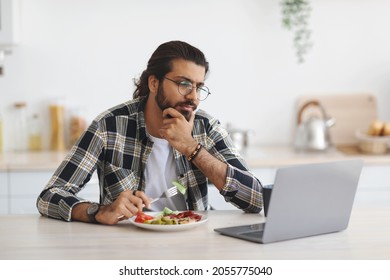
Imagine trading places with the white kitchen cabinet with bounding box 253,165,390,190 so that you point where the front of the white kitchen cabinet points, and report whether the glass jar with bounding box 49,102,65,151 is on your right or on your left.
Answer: on your right

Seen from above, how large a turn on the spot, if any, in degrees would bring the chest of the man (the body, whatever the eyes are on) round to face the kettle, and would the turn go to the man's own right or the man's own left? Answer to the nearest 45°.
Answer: approximately 90° to the man's own left

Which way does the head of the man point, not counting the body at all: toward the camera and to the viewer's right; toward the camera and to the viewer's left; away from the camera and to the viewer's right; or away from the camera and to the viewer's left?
toward the camera and to the viewer's right

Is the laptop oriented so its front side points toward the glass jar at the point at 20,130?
yes

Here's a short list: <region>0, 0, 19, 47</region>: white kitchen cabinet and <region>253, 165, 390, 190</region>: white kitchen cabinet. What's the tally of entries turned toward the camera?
2

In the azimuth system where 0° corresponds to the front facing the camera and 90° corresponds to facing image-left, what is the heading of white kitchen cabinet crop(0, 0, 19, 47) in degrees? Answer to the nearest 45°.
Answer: approximately 0°

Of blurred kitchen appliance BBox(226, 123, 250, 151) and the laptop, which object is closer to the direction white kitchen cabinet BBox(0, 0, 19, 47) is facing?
the laptop

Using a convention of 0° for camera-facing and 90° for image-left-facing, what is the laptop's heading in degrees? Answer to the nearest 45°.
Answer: approximately 135°
